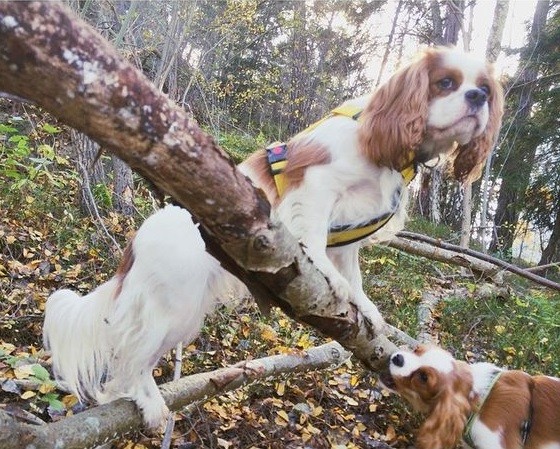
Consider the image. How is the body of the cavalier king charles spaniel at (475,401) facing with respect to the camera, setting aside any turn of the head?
to the viewer's left

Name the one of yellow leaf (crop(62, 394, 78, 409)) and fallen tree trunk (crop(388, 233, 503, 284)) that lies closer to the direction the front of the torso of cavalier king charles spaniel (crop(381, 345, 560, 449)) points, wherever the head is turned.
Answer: the yellow leaf

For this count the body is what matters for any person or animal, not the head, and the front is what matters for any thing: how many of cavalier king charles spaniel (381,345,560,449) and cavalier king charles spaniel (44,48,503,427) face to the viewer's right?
1

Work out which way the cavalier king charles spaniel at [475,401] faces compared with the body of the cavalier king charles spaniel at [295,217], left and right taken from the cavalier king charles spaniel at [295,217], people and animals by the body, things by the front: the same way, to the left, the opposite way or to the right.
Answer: the opposite way

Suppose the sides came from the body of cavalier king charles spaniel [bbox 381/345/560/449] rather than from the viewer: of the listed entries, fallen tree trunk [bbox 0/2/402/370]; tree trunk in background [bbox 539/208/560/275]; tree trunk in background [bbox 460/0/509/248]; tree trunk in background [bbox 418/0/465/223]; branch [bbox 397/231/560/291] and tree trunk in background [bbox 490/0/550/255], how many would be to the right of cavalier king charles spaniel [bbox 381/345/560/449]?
5

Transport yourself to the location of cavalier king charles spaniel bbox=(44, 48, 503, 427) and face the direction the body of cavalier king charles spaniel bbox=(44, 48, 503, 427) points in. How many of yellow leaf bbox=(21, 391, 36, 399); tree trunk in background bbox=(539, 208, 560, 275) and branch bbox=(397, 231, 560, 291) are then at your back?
1

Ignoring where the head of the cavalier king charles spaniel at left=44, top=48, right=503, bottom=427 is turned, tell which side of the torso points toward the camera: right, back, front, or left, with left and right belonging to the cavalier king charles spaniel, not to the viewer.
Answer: right

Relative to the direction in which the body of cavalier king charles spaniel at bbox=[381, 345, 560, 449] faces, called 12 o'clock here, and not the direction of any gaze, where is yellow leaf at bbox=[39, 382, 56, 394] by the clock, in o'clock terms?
The yellow leaf is roughly at 11 o'clock from the cavalier king charles spaniel.

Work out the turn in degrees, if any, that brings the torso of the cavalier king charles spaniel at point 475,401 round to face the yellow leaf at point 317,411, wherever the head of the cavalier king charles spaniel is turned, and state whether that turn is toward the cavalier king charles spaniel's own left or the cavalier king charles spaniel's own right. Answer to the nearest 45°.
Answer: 0° — it already faces it

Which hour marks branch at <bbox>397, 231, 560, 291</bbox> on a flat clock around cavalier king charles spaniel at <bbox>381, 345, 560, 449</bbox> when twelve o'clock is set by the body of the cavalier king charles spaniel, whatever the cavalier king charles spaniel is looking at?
The branch is roughly at 3 o'clock from the cavalier king charles spaniel.

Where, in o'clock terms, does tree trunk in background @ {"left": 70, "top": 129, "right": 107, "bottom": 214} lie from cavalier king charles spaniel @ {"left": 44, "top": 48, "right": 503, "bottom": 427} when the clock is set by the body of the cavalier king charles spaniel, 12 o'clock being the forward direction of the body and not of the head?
The tree trunk in background is roughly at 8 o'clock from the cavalier king charles spaniel.

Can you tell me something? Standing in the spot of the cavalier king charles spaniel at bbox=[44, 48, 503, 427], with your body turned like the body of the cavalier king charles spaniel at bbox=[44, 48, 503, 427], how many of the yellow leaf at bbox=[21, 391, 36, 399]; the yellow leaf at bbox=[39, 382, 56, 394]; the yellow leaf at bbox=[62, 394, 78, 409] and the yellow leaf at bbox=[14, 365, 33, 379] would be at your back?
4
